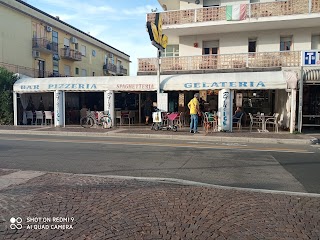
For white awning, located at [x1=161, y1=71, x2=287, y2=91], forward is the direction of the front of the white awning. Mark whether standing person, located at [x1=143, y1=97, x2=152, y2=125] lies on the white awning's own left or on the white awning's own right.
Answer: on the white awning's own right

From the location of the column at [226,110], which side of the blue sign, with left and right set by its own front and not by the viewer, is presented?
right

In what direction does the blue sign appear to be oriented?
toward the camera

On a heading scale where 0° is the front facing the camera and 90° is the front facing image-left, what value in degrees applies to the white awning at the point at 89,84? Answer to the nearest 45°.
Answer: approximately 0°

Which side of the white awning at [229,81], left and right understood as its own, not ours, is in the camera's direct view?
front

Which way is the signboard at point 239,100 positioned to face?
toward the camera
